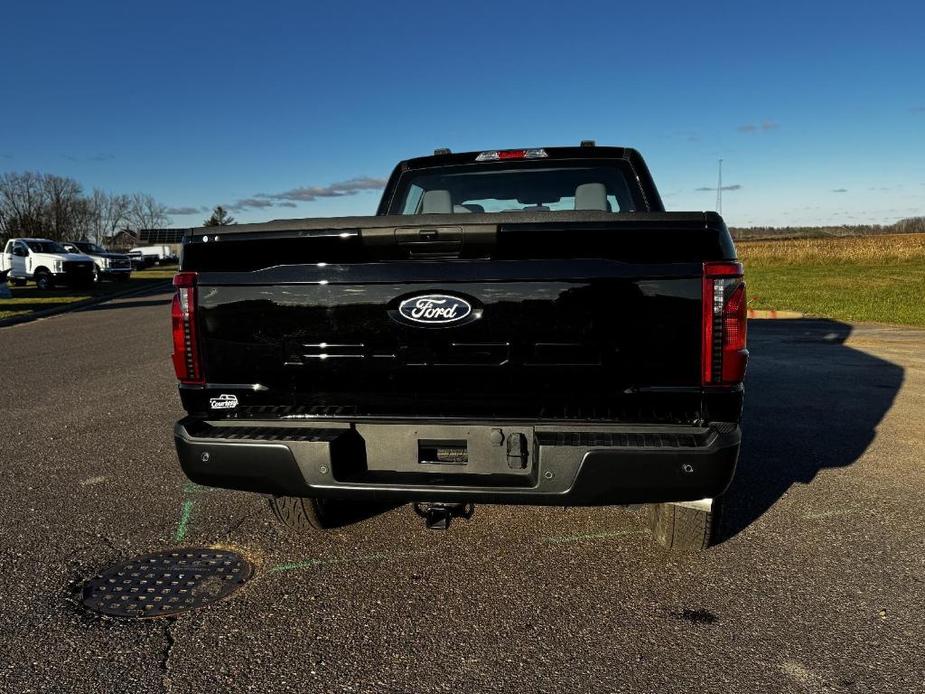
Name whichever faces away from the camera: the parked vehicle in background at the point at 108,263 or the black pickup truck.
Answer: the black pickup truck

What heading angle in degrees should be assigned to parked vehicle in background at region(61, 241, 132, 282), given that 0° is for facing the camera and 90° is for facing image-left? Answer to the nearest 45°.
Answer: approximately 315°

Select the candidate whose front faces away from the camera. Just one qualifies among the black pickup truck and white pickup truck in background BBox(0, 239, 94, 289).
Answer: the black pickup truck

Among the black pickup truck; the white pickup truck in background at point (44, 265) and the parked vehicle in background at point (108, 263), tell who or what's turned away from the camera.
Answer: the black pickup truck

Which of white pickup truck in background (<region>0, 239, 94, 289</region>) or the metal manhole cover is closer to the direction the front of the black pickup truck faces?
the white pickup truck in background

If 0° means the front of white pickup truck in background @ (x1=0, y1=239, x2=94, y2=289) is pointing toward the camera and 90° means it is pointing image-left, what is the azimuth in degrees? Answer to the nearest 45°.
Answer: approximately 315°

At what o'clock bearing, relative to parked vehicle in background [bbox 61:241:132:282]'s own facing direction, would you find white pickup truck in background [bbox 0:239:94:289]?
The white pickup truck in background is roughly at 2 o'clock from the parked vehicle in background.

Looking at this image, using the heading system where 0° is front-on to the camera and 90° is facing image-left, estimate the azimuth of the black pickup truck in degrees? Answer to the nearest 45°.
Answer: approximately 180°

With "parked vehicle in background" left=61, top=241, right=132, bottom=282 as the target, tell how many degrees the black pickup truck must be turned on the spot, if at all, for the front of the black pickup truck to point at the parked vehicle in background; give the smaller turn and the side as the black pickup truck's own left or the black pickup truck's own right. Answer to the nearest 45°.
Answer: approximately 45° to the black pickup truck's own left

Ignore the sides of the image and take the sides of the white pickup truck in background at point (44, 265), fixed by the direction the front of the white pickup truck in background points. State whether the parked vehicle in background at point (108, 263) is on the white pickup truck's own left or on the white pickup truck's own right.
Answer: on the white pickup truck's own left

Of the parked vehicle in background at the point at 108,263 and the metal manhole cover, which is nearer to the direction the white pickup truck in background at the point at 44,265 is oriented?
the metal manhole cover

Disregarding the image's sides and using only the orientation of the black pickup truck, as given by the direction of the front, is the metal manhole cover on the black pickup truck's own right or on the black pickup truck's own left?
on the black pickup truck's own left
